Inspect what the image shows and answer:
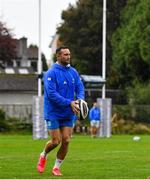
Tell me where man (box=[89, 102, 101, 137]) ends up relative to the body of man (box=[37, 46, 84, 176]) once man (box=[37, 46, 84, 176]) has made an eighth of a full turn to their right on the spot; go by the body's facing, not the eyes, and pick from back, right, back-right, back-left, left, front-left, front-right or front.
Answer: back

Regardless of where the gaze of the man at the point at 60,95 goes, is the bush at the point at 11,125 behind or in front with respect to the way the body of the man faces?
behind

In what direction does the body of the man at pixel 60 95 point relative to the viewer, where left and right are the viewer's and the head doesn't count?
facing the viewer and to the right of the viewer
